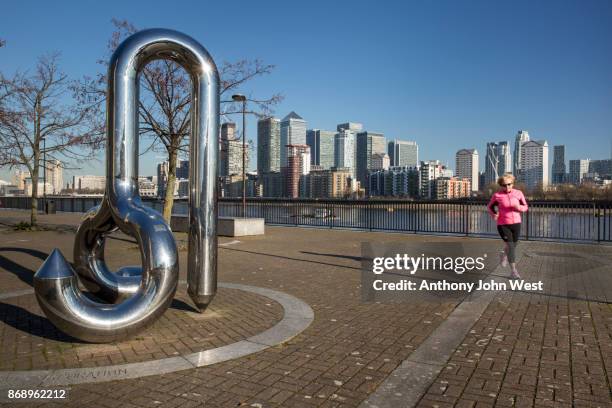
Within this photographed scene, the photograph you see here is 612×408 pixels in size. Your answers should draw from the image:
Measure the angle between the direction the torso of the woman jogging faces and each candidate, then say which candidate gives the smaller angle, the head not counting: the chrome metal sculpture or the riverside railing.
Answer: the chrome metal sculpture

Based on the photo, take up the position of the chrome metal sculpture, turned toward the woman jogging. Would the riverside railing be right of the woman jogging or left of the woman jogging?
left

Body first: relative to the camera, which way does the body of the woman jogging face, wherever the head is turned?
toward the camera

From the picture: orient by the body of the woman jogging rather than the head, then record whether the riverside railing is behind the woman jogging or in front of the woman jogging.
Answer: behind

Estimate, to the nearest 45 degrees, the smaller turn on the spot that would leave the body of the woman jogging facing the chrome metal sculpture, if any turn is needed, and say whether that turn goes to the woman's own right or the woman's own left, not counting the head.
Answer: approximately 45° to the woman's own right
